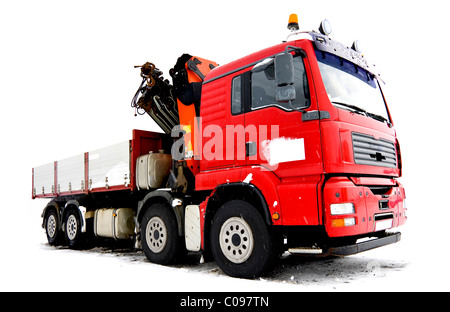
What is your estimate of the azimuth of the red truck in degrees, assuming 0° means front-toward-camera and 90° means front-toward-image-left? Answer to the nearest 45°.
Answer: approximately 315°
